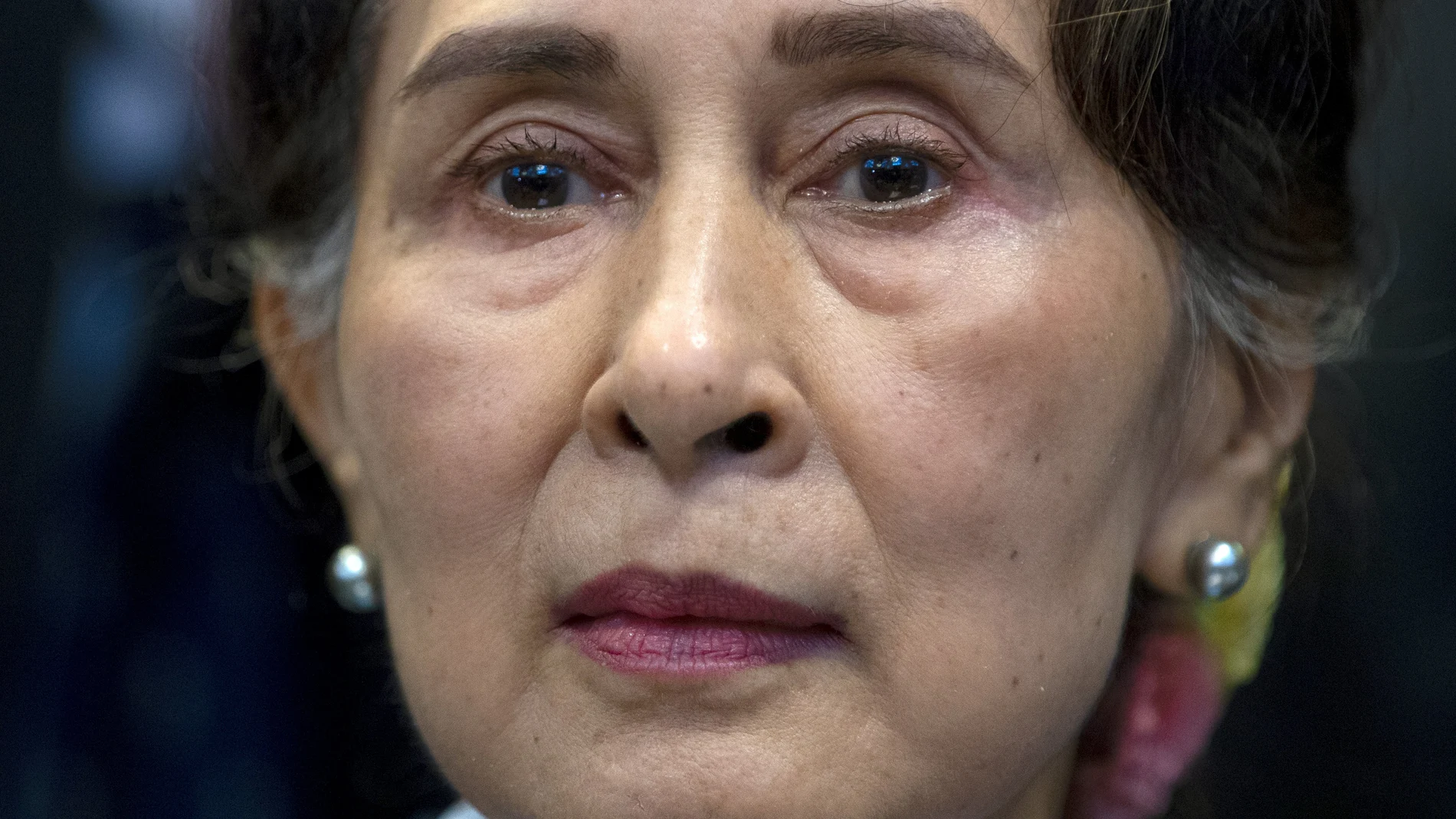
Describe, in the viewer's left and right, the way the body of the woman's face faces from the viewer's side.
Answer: facing the viewer
